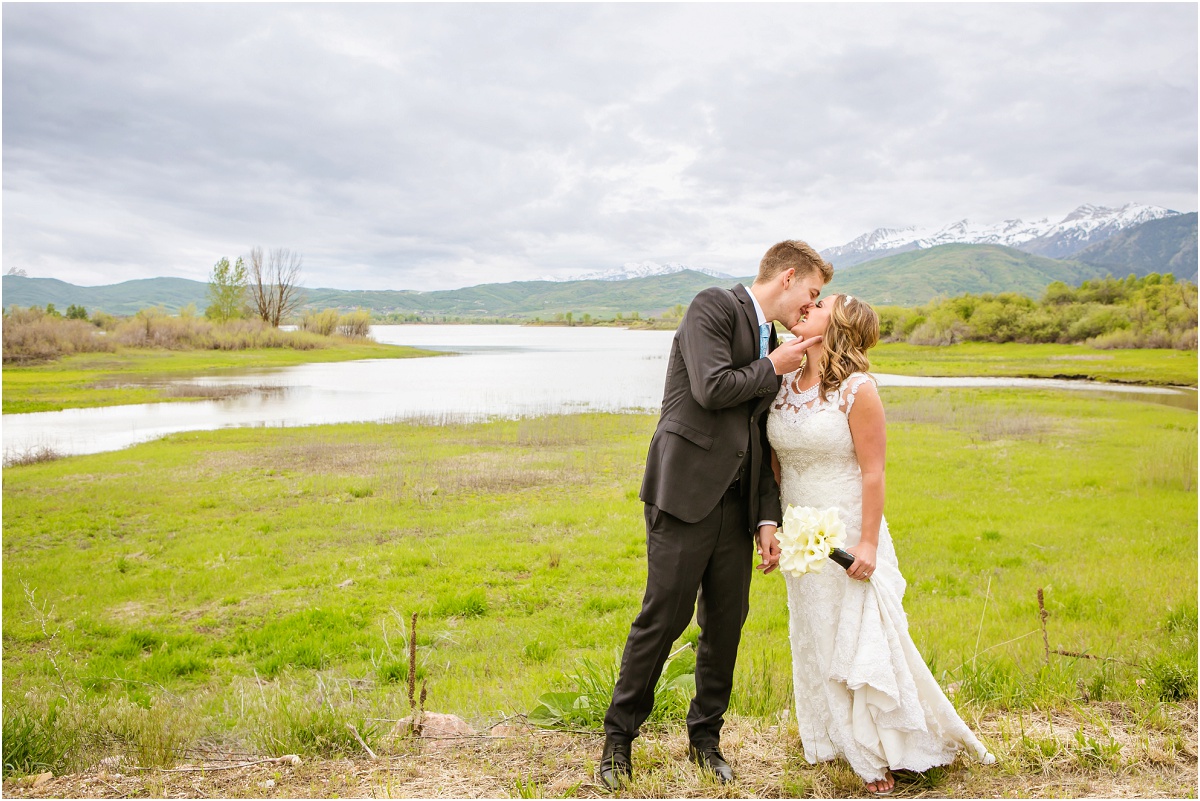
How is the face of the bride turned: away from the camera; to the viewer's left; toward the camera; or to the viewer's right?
to the viewer's left

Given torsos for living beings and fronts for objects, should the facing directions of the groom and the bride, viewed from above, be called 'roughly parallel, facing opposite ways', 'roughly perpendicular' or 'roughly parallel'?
roughly perpendicular

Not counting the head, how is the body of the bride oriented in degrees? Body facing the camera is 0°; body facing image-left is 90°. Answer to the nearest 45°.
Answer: approximately 45°

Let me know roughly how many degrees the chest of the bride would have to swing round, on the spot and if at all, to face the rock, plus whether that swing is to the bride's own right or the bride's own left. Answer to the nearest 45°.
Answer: approximately 45° to the bride's own right
